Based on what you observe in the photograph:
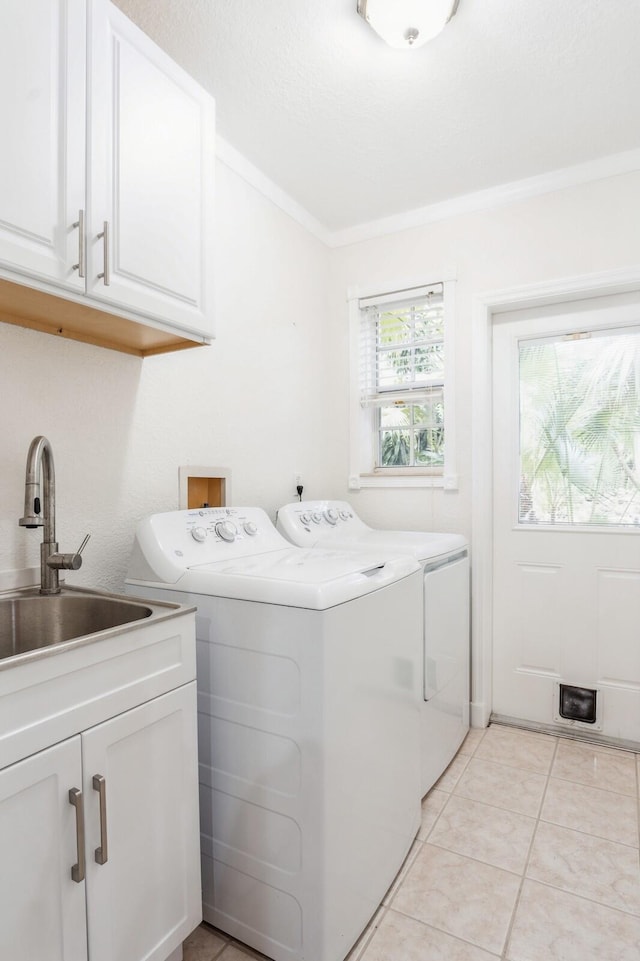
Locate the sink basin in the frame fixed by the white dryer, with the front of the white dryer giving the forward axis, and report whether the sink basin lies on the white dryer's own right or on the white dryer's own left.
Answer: on the white dryer's own right

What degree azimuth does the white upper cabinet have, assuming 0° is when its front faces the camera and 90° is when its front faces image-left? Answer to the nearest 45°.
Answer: approximately 315°

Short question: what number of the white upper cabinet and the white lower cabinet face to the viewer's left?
0

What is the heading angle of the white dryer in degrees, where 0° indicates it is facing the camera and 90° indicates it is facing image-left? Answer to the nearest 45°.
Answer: approximately 315°

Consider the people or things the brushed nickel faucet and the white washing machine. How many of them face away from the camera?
0

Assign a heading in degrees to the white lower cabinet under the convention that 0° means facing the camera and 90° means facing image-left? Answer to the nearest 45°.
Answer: approximately 315°
